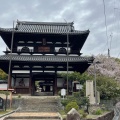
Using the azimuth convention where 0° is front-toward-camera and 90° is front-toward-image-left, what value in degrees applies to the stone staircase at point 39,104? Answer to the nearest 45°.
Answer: approximately 0°

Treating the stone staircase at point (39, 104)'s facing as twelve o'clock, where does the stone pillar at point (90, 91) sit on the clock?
The stone pillar is roughly at 10 o'clock from the stone staircase.
